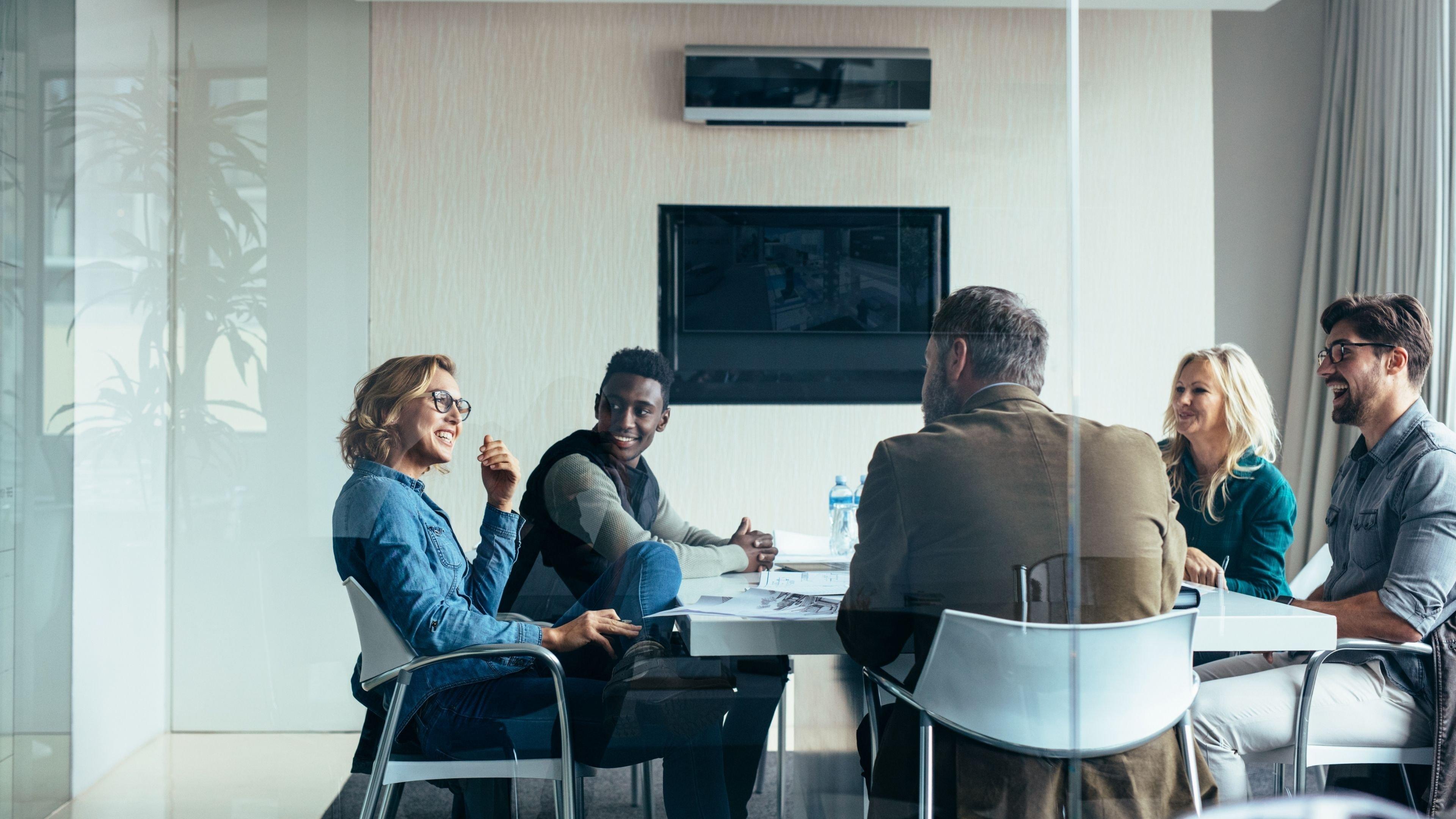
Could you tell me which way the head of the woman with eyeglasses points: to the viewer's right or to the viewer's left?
to the viewer's right

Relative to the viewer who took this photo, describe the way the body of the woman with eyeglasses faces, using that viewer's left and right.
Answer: facing to the right of the viewer

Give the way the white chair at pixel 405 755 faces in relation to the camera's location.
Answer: facing to the right of the viewer

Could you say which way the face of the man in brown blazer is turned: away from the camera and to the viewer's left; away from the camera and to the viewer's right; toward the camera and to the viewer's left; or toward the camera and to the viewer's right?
away from the camera and to the viewer's left

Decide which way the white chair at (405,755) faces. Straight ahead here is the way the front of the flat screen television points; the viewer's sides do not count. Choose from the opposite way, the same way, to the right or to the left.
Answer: to the left

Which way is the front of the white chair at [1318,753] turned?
to the viewer's left
